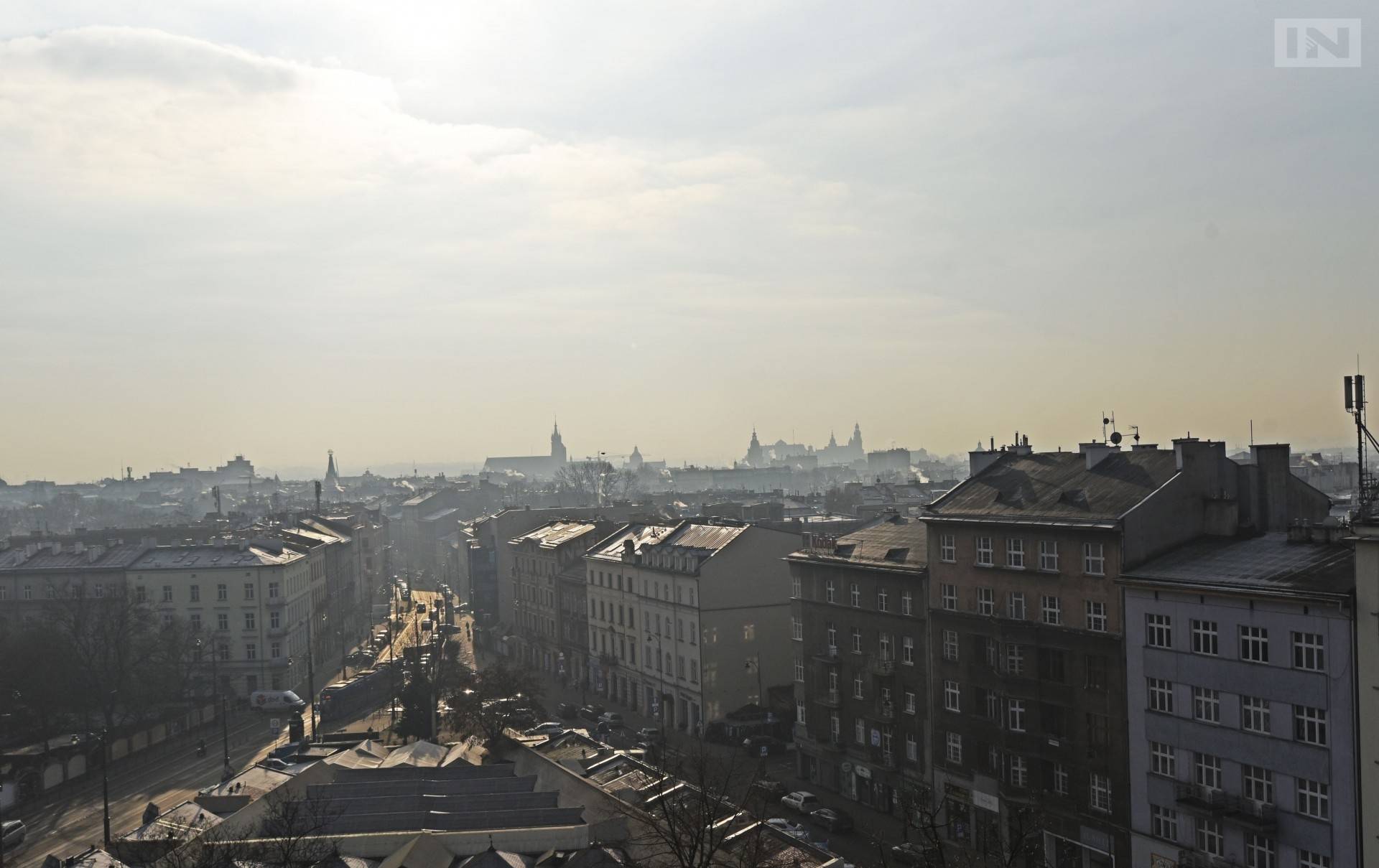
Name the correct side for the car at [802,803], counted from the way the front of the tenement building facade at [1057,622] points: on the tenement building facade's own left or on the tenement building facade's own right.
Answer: on the tenement building facade's own right

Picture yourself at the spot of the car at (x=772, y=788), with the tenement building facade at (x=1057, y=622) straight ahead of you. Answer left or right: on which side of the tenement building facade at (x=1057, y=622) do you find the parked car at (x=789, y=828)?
right

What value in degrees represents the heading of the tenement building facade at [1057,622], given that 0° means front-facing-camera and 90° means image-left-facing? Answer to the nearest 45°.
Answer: approximately 45°

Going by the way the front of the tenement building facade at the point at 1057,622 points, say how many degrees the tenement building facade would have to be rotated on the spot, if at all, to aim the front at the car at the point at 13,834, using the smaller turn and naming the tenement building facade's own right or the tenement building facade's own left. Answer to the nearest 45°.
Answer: approximately 45° to the tenement building facade's own right
